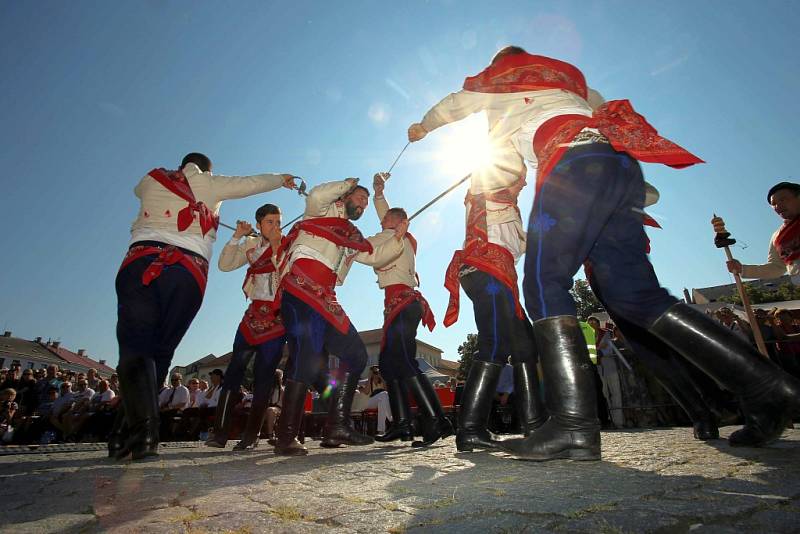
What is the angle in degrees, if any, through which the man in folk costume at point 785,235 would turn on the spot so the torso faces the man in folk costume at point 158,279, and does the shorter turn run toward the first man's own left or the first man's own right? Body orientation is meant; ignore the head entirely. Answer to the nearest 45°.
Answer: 0° — they already face them

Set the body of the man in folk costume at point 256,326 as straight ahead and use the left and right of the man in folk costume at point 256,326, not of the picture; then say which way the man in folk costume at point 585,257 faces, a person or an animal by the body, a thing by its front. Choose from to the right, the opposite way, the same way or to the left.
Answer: the opposite way

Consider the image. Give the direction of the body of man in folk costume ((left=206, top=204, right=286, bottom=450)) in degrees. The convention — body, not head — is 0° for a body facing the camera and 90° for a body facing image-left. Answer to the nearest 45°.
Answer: approximately 315°

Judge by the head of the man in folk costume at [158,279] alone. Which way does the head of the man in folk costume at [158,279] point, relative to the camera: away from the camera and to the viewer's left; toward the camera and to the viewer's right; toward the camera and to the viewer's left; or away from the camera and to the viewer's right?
away from the camera and to the viewer's right
